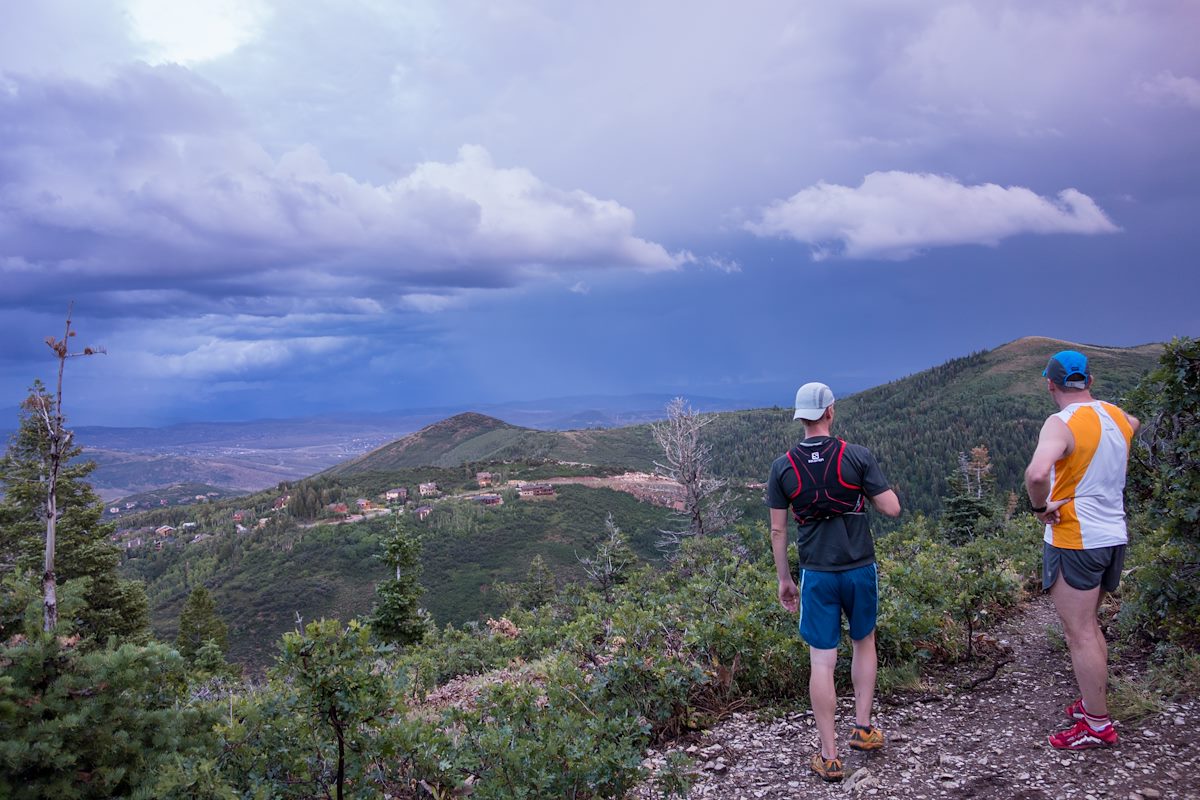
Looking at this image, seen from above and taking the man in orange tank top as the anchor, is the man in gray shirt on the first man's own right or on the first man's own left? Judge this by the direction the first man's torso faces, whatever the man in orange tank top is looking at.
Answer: on the first man's own left

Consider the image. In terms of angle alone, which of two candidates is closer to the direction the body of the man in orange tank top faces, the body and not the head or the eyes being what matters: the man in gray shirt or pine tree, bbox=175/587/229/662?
the pine tree

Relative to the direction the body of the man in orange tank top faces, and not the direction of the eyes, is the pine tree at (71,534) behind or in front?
in front

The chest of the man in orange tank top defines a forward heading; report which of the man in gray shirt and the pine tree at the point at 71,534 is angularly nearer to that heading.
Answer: the pine tree

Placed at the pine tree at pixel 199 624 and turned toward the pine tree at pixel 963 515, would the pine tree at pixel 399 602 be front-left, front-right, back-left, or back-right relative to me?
front-right

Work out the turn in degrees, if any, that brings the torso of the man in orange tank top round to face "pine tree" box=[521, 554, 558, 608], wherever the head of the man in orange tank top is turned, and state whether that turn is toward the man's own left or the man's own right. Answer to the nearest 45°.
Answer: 0° — they already face it

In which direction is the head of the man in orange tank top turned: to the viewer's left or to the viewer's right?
to the viewer's left

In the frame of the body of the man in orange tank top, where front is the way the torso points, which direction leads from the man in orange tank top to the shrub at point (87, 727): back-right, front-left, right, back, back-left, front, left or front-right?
left

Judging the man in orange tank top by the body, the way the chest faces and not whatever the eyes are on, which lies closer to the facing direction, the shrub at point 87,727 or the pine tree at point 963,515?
the pine tree

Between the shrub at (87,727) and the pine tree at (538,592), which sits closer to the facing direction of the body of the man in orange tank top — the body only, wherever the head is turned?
the pine tree

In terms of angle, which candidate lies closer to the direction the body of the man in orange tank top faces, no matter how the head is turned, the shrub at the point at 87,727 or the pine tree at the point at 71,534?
the pine tree

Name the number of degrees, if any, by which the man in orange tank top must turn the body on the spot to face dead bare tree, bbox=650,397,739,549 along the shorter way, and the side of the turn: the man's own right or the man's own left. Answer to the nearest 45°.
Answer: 0° — they already face it

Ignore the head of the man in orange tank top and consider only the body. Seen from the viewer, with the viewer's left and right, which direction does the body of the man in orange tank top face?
facing away from the viewer and to the left of the viewer
